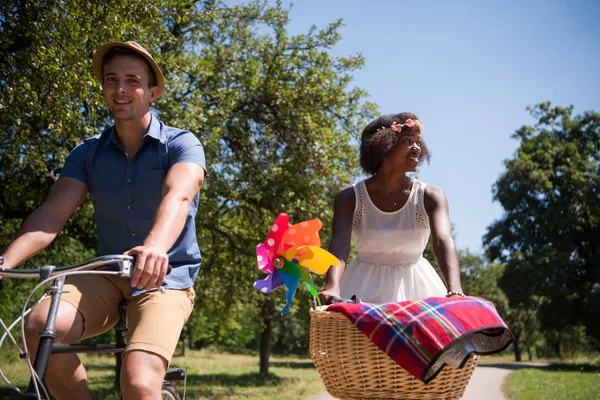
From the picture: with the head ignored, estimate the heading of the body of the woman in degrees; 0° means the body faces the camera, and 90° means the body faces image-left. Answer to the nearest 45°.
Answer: approximately 0°

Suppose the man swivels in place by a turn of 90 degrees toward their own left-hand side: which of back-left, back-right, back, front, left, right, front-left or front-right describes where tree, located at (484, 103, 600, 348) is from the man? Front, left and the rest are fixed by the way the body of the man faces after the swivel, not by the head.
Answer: left

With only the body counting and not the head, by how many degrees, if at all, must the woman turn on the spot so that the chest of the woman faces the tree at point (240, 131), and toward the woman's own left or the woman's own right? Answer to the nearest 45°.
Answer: approximately 180°

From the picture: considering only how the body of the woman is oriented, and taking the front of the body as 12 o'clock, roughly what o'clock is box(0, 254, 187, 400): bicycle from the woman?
The bicycle is roughly at 1 o'clock from the woman.

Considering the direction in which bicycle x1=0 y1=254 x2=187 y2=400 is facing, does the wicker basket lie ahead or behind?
behind

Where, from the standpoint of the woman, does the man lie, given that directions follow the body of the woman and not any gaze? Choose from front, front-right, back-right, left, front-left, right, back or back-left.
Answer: front-right

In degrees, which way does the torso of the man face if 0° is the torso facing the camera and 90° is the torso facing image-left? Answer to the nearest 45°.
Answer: approximately 45°

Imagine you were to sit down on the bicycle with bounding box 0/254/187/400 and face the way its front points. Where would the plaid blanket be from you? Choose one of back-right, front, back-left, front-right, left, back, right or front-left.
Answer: back-left

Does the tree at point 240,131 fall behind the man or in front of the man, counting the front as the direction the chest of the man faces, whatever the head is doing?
behind

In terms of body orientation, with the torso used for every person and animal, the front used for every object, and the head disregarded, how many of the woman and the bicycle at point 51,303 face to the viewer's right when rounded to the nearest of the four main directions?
0

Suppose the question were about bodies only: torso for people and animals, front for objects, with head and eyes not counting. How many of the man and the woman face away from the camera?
0
